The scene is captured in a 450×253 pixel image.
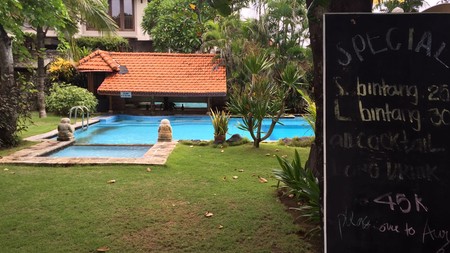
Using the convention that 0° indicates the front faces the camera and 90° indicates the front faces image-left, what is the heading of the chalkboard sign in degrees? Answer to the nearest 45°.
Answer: approximately 0°

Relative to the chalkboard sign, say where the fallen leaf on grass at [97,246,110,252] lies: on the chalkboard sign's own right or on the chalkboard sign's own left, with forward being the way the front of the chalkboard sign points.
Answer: on the chalkboard sign's own right

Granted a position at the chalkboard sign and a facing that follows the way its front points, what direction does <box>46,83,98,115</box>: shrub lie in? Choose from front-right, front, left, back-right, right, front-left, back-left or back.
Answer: back-right

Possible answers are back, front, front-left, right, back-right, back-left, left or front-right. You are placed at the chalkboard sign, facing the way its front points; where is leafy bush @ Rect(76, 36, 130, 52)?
back-right

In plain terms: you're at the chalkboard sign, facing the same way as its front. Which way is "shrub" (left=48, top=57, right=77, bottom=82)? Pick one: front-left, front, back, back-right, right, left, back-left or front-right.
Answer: back-right

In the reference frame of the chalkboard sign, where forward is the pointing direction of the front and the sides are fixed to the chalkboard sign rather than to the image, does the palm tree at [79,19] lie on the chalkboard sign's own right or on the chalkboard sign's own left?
on the chalkboard sign's own right

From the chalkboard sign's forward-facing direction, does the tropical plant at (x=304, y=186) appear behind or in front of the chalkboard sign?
behind

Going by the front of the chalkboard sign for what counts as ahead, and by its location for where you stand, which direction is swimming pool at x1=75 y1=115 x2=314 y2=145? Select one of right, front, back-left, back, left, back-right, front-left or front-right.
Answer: back-right
